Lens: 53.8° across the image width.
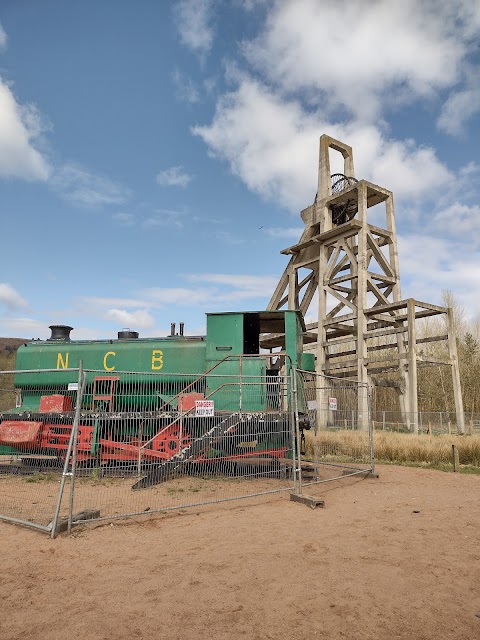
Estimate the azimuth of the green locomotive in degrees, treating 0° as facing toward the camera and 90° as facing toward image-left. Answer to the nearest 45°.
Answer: approximately 90°

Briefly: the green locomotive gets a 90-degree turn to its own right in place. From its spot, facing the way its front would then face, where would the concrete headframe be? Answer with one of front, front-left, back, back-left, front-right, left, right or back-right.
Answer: front-right

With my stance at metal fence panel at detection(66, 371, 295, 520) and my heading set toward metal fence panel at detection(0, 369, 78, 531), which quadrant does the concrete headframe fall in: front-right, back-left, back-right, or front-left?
back-right
